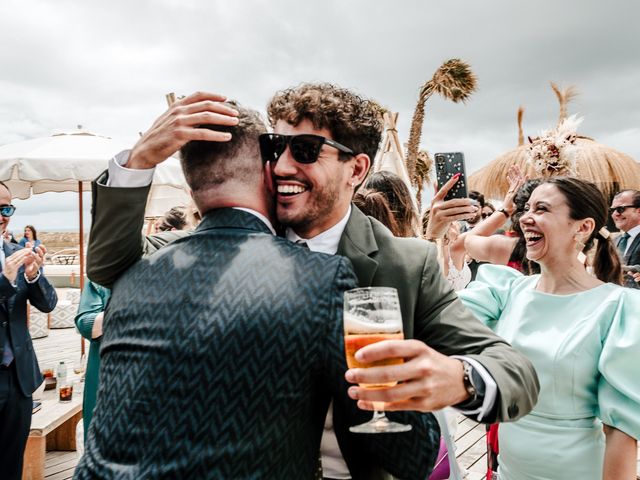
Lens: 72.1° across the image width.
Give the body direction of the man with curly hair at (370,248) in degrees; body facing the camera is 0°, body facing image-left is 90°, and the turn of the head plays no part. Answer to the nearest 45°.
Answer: approximately 45°

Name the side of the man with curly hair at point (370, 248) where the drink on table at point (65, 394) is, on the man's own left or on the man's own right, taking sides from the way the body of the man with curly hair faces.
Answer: on the man's own right

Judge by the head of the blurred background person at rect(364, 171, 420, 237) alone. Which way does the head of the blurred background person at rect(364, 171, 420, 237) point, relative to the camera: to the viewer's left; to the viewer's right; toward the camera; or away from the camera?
away from the camera

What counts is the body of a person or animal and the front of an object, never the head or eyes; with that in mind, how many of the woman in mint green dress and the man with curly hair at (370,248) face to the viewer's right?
0

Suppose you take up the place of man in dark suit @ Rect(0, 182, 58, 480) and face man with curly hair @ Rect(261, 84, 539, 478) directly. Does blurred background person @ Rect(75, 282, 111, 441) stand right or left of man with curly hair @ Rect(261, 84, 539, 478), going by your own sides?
left

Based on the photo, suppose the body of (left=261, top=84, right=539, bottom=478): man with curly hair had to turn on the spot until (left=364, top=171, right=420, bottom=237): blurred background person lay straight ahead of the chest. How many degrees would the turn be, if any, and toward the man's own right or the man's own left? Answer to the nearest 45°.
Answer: approximately 135° to the man's own right

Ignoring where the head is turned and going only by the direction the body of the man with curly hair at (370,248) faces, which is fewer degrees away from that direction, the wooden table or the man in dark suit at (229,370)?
the man in dark suit

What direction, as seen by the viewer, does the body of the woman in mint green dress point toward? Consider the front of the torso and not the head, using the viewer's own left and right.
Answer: facing the viewer and to the left of the viewer

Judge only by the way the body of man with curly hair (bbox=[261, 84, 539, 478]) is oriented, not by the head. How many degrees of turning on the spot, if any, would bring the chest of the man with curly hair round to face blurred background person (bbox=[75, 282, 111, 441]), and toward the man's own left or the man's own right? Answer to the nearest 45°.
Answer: approximately 90° to the man's own right

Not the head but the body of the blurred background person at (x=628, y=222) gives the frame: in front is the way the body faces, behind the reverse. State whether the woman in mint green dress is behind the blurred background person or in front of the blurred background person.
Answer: in front

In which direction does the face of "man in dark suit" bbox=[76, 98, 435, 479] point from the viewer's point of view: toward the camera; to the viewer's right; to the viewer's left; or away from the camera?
away from the camera

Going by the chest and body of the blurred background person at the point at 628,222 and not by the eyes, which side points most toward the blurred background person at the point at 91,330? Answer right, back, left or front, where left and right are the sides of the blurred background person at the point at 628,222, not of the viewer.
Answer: front
